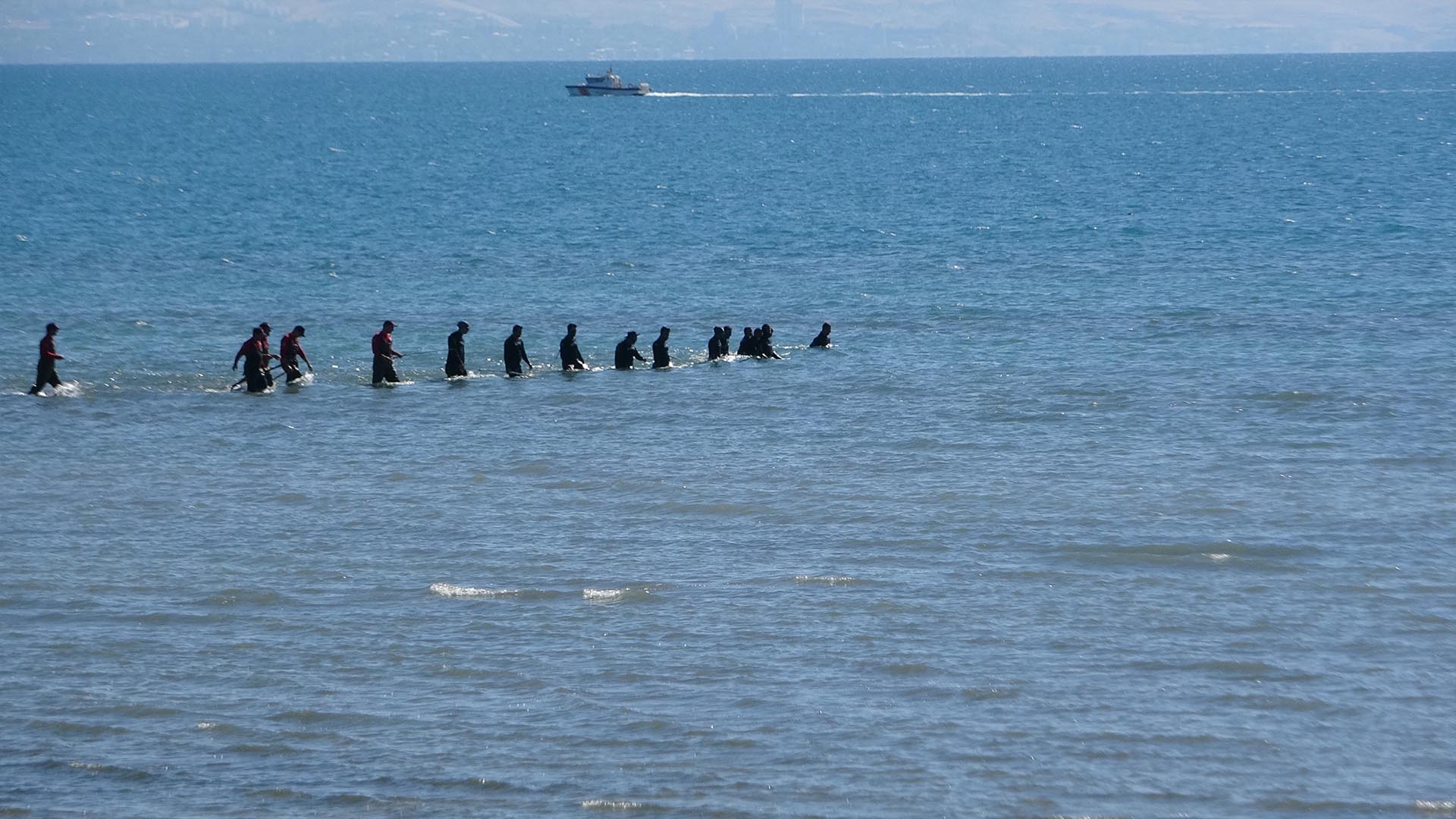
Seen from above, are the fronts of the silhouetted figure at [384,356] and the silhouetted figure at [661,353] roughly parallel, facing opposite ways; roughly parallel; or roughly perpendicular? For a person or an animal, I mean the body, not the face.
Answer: roughly parallel
